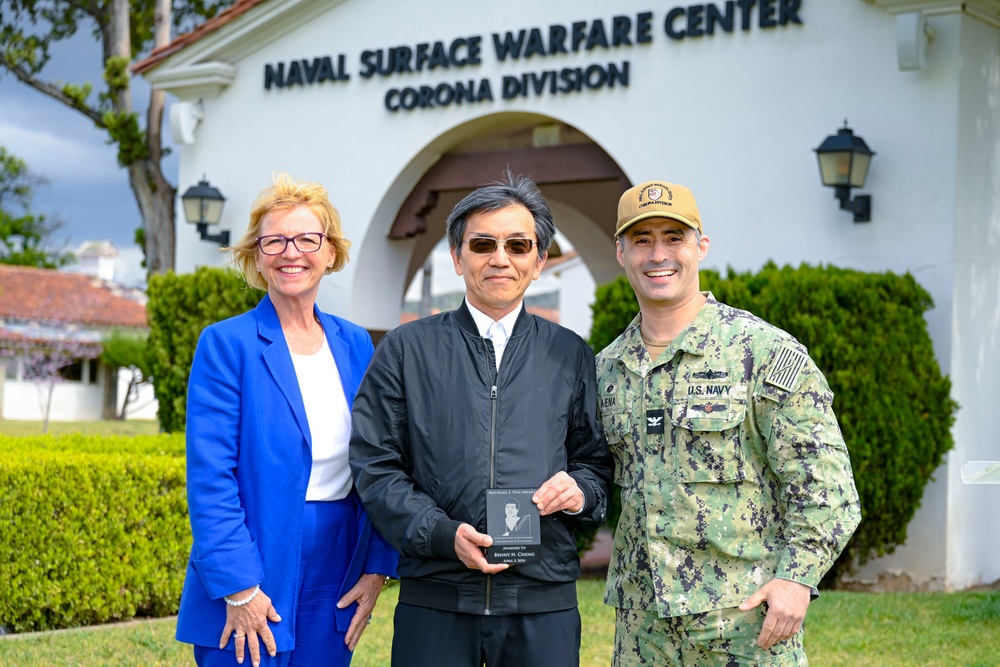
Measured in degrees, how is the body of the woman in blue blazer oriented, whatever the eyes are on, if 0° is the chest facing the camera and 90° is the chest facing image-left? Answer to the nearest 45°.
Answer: approximately 315°

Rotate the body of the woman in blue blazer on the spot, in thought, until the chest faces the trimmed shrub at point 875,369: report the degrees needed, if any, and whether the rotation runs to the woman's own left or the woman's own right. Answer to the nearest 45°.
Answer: approximately 90° to the woman's own left

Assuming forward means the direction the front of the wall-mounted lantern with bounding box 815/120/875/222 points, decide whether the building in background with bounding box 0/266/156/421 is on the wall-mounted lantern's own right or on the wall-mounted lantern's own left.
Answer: on the wall-mounted lantern's own right

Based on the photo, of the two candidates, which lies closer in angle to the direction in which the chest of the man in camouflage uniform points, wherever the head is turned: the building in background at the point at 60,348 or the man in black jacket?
the man in black jacket

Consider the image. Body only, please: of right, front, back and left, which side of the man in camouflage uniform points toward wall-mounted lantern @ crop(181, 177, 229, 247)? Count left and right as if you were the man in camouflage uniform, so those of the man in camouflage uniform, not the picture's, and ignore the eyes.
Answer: right

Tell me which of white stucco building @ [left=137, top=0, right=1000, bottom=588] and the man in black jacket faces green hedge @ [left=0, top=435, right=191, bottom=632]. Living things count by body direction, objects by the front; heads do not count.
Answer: the white stucco building
